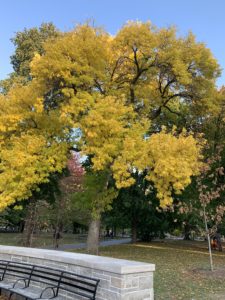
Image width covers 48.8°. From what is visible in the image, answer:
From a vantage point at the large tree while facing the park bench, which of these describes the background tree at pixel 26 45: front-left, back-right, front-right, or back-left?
back-right

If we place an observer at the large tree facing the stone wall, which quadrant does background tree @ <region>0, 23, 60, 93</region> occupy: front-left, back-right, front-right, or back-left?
back-right

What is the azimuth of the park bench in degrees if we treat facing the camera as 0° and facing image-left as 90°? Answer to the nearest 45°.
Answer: approximately 45°

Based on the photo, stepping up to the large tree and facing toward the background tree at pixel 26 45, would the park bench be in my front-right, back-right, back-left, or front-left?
back-left
